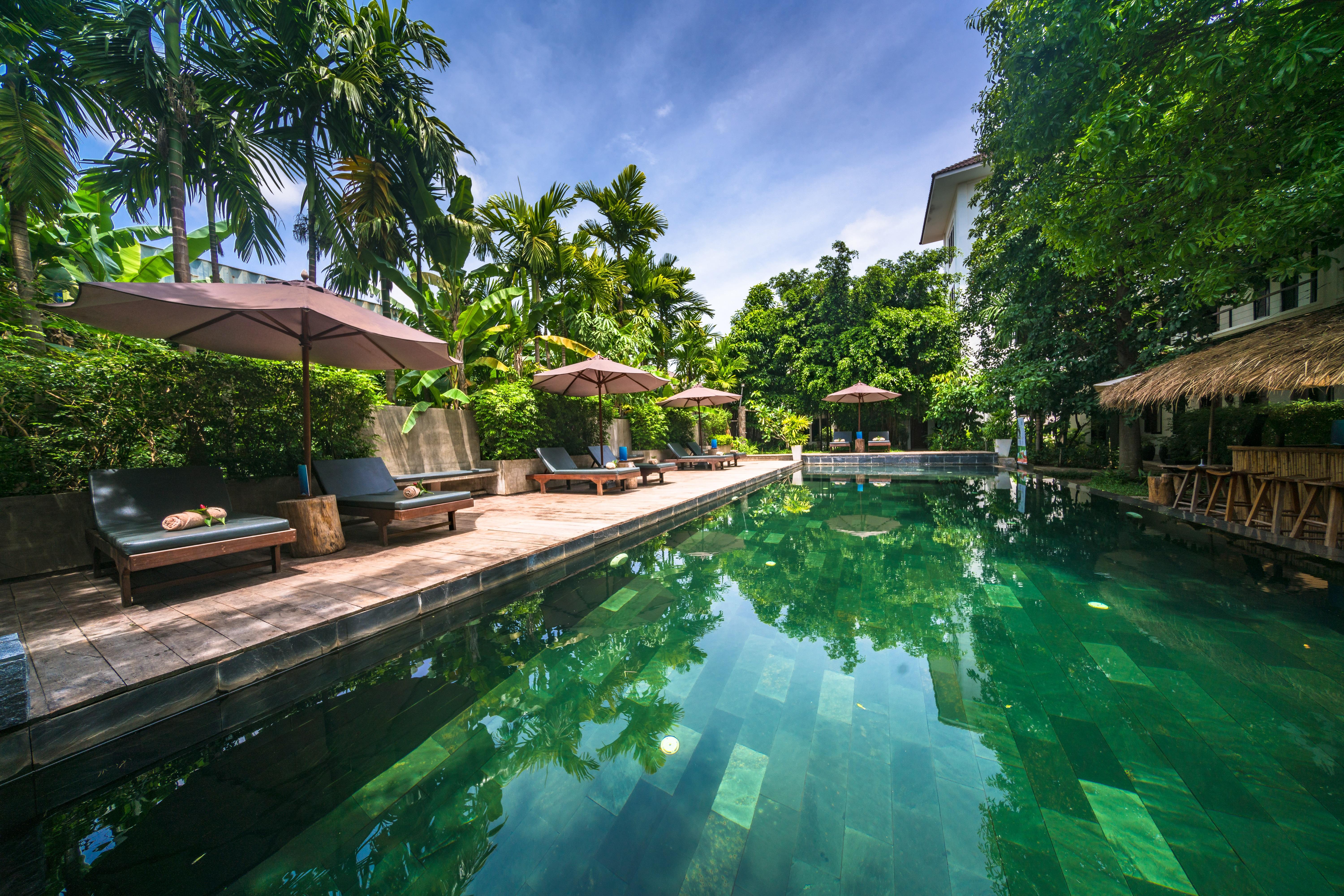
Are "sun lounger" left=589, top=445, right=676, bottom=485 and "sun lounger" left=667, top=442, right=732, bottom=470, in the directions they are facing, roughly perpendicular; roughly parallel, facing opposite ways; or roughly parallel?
roughly parallel

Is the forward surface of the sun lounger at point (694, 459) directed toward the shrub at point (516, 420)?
no

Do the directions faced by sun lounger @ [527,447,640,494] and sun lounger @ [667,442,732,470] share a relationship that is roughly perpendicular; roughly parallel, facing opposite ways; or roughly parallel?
roughly parallel

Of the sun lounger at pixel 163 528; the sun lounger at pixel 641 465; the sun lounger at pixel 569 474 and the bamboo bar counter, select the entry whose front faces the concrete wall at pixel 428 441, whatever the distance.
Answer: the bamboo bar counter

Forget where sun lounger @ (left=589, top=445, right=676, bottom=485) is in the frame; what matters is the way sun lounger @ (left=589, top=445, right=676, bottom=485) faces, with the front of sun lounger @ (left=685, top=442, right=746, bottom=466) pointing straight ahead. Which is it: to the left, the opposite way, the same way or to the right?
the same way

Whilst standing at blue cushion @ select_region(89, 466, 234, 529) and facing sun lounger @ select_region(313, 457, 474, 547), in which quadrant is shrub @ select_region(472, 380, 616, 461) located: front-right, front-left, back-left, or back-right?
front-left

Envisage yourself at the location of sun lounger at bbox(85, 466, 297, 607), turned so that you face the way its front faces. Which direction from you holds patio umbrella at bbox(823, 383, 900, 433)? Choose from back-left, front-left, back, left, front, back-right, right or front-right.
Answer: front-left

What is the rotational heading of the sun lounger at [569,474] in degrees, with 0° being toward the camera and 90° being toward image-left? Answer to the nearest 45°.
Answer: approximately 315°

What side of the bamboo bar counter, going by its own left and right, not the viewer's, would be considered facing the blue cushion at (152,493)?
front

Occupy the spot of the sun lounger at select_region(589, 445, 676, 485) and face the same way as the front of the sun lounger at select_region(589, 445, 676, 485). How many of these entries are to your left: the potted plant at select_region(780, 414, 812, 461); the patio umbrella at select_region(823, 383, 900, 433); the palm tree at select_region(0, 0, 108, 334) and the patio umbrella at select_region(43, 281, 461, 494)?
2

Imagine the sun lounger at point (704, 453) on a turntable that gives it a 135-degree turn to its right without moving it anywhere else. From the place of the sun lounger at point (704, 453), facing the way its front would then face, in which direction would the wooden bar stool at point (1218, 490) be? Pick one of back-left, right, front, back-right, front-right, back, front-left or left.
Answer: back-left

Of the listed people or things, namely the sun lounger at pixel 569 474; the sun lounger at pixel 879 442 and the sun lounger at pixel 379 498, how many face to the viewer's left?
0

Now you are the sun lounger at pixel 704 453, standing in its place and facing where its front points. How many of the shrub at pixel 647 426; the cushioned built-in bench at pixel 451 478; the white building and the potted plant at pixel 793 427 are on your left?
2

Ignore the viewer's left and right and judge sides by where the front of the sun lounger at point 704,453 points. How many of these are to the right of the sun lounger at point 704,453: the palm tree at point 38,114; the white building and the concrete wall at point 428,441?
2

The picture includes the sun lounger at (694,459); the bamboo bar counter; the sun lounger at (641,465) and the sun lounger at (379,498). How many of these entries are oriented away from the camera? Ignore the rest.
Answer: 0

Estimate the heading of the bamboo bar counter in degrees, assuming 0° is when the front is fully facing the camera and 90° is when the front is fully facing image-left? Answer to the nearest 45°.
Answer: approximately 45°

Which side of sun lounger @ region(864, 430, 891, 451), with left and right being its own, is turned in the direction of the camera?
front

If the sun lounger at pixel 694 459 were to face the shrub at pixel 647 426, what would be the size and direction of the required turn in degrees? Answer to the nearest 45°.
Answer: approximately 135° to its right

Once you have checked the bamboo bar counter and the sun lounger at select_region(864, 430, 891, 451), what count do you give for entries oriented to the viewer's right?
0

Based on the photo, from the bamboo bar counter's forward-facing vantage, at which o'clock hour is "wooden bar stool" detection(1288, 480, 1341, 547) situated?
The wooden bar stool is roughly at 10 o'clock from the bamboo bar counter.

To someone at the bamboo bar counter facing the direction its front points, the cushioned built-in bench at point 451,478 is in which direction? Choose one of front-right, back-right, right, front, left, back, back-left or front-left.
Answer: front
